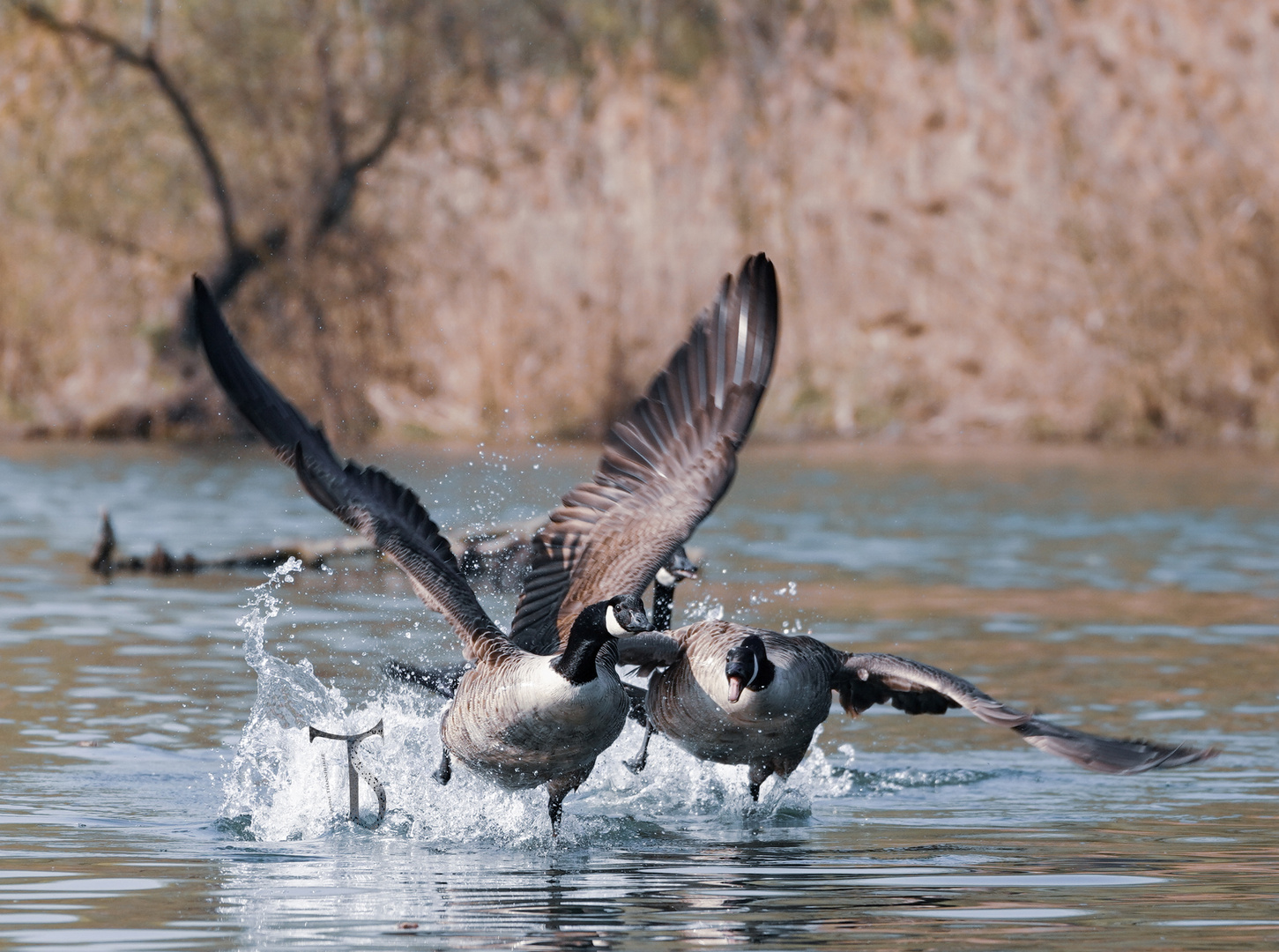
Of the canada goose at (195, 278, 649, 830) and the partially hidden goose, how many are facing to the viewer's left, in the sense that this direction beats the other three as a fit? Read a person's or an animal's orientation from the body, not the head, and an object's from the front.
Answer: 0

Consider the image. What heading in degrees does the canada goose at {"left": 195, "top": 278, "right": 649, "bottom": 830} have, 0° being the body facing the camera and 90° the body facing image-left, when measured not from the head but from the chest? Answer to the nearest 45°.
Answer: approximately 315°

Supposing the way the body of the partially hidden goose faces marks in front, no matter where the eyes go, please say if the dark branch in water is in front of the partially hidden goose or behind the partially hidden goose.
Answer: behind

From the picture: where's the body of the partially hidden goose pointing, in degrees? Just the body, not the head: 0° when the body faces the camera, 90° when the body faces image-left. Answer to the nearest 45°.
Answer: approximately 0°

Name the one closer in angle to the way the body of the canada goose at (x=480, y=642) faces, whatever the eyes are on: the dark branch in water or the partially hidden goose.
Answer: the partially hidden goose

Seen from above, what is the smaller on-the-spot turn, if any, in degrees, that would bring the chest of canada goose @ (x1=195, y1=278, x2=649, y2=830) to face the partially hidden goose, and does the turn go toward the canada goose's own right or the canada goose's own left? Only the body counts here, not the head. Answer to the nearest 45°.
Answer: approximately 45° to the canada goose's own left

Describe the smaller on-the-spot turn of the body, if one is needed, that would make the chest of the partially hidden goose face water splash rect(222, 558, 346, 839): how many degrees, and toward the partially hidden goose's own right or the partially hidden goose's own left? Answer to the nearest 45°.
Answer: approximately 90° to the partially hidden goose's own right
